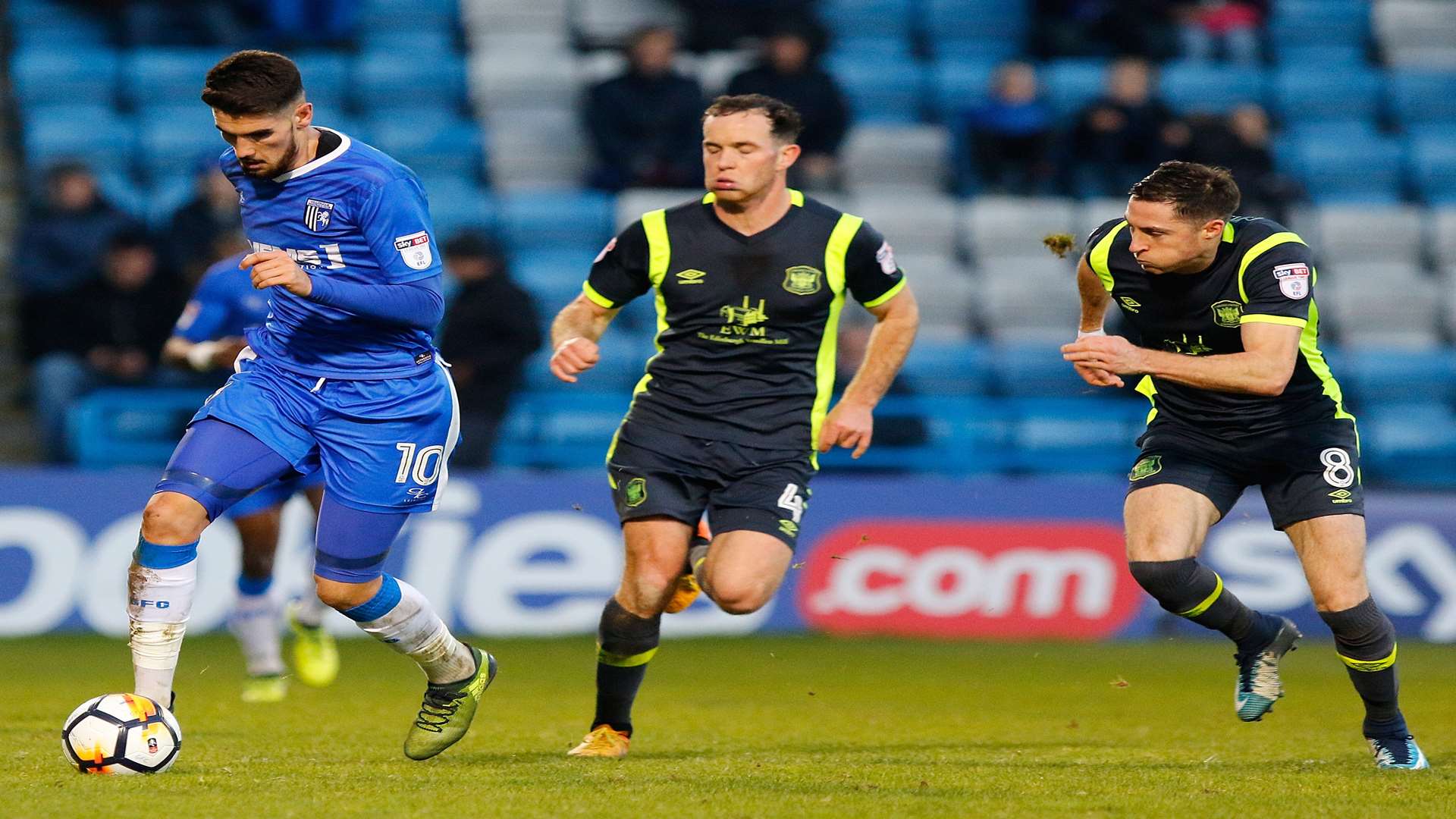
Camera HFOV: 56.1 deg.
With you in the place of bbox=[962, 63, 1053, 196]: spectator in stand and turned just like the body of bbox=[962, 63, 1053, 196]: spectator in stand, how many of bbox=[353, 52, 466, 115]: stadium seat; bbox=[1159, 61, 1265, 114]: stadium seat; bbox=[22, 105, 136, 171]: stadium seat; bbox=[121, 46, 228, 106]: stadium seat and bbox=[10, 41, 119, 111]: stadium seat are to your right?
4

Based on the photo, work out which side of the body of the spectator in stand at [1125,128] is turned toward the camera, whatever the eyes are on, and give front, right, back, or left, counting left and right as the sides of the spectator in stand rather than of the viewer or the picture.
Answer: front

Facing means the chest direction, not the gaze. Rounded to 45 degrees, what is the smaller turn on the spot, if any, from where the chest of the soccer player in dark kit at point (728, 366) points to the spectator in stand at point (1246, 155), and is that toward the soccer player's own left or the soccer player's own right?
approximately 135° to the soccer player's own left

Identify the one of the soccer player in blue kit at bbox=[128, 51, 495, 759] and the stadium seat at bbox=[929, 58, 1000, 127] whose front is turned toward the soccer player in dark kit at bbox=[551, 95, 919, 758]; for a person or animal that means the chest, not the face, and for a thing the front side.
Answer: the stadium seat

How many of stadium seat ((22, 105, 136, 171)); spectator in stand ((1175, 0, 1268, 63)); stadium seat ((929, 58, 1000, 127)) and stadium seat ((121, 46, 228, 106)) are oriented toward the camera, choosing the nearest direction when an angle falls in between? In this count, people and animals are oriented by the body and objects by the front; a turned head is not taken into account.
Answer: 4

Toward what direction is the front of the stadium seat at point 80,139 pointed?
toward the camera

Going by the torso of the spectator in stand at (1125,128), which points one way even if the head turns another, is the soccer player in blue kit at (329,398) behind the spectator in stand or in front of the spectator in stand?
in front

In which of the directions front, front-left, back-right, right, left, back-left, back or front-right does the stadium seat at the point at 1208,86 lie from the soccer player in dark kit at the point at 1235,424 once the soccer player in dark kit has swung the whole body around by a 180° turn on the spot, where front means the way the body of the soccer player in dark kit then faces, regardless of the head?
front-left

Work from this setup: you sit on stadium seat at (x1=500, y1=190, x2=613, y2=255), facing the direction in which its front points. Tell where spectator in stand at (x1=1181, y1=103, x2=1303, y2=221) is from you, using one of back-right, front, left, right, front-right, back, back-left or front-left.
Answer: left

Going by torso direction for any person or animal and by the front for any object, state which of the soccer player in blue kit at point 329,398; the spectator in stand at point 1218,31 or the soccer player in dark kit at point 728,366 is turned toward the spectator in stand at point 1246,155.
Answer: the spectator in stand at point 1218,31

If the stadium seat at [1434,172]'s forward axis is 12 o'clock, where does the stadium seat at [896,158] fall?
the stadium seat at [896,158] is roughly at 2 o'clock from the stadium seat at [1434,172].

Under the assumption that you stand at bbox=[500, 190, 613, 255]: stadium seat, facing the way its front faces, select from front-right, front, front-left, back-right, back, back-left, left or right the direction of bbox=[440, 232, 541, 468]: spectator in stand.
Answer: front

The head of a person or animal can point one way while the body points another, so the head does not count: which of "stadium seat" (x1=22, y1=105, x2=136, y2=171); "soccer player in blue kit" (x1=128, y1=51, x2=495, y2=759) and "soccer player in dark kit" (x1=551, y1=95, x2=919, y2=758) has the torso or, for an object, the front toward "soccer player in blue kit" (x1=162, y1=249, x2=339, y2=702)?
the stadium seat
